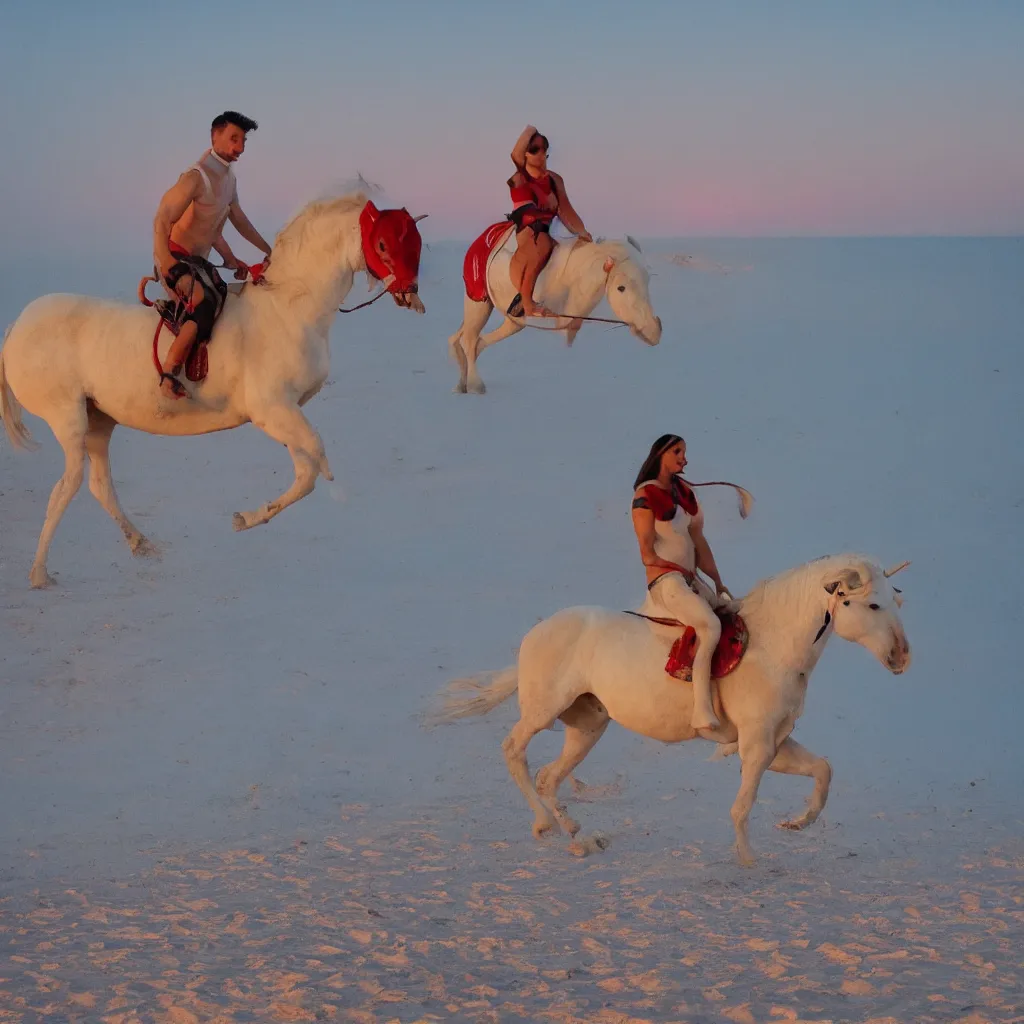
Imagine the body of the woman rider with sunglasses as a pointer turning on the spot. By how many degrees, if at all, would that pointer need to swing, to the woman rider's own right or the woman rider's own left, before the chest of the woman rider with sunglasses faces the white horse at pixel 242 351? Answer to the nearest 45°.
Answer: approximately 90° to the woman rider's own right

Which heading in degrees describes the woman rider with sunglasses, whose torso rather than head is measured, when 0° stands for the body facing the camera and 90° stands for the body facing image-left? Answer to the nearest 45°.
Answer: approximately 315°

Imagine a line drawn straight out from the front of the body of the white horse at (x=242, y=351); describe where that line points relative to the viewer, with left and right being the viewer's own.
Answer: facing to the right of the viewer

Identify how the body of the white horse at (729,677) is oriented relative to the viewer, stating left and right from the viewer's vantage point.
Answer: facing to the right of the viewer

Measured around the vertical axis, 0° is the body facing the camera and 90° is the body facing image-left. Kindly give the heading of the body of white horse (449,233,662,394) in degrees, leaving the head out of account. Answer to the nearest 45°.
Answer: approximately 270°

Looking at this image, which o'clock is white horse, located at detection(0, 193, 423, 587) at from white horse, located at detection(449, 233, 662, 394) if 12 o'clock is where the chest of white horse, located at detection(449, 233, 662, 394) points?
white horse, located at detection(0, 193, 423, 587) is roughly at 4 o'clock from white horse, located at detection(449, 233, 662, 394).

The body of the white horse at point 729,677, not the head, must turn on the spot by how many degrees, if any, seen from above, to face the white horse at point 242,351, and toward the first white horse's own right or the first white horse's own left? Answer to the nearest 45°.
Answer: approximately 135° to the first white horse's own left

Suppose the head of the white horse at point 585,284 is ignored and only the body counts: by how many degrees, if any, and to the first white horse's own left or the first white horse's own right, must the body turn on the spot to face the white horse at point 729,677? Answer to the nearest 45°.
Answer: approximately 90° to the first white horse's own right
